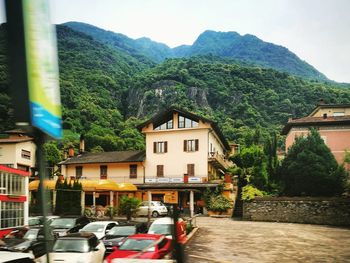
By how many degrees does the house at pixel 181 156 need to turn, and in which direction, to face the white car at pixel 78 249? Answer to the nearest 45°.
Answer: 0° — it already faces it

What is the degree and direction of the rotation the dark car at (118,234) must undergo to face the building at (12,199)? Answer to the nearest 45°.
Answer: approximately 90° to its right

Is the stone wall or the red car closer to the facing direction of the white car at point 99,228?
the red car

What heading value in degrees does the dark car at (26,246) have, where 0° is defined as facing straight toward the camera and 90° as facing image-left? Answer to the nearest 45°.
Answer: approximately 45°

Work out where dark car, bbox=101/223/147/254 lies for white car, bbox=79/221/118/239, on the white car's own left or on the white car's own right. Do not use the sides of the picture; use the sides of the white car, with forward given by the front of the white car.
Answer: on the white car's own left

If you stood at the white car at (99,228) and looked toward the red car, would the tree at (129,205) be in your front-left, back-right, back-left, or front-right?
back-left

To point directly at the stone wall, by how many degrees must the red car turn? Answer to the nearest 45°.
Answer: approximately 180°

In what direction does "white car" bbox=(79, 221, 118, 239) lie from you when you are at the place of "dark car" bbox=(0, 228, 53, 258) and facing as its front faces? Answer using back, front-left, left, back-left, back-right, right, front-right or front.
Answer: back

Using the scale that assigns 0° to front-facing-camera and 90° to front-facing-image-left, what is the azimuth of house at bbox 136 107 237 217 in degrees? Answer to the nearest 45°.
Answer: approximately 0°

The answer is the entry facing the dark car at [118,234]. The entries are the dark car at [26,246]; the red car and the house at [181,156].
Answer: the house

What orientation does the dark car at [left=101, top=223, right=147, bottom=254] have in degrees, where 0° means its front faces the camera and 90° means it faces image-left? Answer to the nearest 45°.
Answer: approximately 45°

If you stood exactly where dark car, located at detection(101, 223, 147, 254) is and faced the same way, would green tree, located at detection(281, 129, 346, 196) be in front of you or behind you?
behind

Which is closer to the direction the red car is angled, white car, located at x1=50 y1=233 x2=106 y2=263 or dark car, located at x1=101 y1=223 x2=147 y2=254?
the white car

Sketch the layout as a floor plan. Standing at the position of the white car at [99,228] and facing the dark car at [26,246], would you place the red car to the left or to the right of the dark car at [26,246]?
left

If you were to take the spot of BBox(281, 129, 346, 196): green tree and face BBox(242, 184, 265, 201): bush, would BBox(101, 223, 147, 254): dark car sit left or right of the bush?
left
